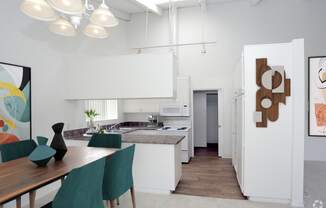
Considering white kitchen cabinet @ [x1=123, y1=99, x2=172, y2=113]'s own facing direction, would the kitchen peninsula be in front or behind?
in front

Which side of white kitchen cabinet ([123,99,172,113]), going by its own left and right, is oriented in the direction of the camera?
front

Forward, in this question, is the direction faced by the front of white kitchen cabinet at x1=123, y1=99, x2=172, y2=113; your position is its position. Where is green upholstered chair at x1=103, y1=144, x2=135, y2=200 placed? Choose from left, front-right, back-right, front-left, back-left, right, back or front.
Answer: front

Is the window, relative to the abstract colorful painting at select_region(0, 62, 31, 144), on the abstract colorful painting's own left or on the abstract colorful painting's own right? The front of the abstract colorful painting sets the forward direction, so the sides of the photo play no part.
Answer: on the abstract colorful painting's own left

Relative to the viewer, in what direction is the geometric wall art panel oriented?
toward the camera

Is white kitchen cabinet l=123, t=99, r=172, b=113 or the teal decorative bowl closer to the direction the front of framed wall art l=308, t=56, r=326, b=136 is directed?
the teal decorative bowl

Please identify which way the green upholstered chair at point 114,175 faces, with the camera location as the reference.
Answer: facing away from the viewer and to the left of the viewer

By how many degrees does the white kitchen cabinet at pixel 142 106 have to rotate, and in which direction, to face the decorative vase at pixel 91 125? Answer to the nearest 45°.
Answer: approximately 45° to its right

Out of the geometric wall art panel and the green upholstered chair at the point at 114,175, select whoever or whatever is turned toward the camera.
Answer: the geometric wall art panel

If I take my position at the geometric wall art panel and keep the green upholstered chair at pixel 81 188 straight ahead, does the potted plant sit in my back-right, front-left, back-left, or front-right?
front-right

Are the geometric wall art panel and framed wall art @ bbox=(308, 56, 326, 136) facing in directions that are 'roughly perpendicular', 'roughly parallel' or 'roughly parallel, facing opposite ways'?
roughly parallel
